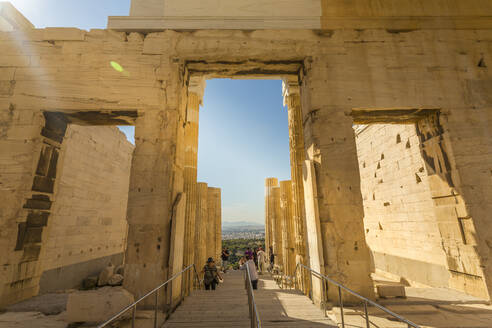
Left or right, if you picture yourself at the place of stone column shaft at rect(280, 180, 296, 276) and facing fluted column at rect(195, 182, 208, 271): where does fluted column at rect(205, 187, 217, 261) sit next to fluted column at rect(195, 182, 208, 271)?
right

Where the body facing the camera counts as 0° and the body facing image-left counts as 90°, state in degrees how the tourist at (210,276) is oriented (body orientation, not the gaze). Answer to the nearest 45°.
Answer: approximately 0°

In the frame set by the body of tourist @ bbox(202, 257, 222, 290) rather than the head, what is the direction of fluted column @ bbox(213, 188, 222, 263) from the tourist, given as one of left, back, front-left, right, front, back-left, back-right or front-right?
back

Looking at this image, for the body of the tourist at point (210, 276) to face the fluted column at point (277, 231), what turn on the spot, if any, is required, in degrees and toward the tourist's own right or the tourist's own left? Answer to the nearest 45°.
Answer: approximately 135° to the tourist's own left

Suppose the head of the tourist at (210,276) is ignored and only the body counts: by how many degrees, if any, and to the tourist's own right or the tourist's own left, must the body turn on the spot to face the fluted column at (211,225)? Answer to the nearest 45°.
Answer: approximately 180°
